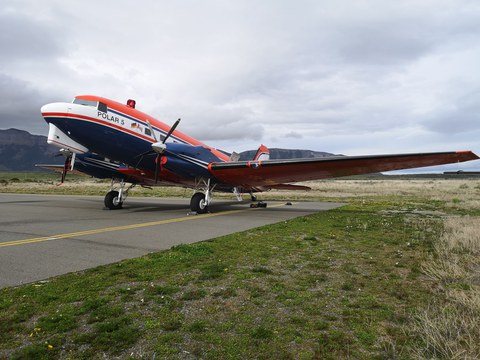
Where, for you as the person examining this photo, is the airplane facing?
facing the viewer and to the left of the viewer
